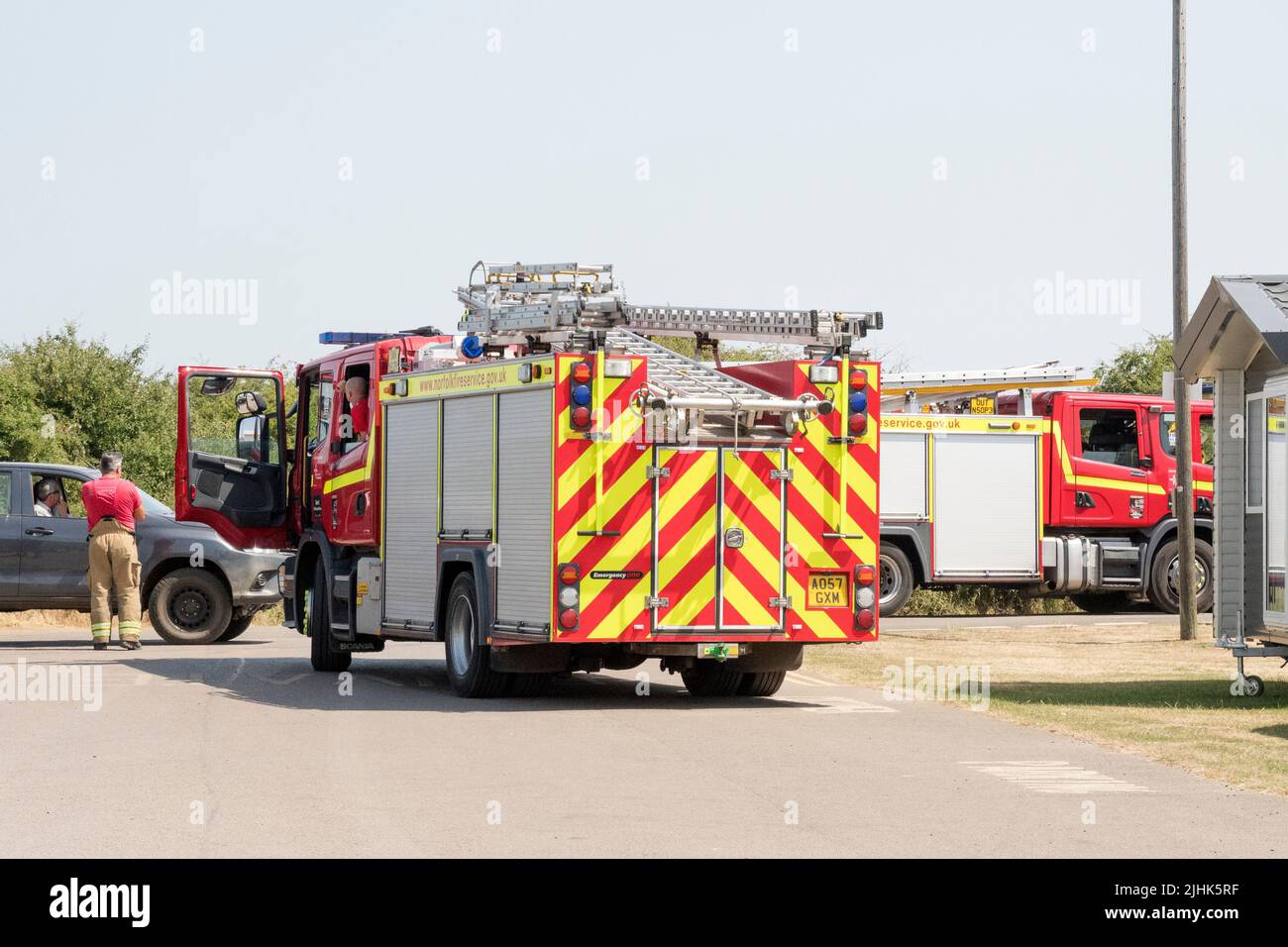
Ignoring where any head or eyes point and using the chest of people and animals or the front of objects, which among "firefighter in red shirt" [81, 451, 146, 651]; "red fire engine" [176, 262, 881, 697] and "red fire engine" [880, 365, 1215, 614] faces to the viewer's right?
"red fire engine" [880, 365, 1215, 614]

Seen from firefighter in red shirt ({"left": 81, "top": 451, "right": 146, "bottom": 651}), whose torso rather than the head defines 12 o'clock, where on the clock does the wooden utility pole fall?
The wooden utility pole is roughly at 3 o'clock from the firefighter in red shirt.

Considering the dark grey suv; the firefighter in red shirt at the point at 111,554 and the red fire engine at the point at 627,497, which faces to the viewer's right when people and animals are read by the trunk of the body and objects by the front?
the dark grey suv

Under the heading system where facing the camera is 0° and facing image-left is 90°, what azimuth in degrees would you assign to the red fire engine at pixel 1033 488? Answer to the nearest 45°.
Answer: approximately 270°

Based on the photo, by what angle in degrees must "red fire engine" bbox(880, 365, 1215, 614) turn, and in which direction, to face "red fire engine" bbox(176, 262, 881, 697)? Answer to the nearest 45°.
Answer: approximately 90° to its right

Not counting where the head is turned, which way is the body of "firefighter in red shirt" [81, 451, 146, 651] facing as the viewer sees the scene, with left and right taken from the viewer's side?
facing away from the viewer

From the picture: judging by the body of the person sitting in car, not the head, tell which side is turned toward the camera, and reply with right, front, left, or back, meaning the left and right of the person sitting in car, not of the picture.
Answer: right

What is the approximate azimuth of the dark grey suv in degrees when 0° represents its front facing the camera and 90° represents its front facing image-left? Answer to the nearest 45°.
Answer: approximately 270°

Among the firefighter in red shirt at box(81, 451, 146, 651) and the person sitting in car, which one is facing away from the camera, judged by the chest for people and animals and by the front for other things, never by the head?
the firefighter in red shirt

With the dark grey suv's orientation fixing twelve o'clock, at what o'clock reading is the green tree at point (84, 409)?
The green tree is roughly at 9 o'clock from the dark grey suv.

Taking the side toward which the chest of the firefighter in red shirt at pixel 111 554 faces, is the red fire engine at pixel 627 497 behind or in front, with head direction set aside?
behind

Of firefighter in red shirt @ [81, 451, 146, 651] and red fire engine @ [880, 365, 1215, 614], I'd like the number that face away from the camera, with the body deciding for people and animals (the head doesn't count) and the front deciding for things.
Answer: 1

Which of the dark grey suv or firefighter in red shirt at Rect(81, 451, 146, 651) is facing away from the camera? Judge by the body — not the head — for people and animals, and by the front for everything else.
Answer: the firefighter in red shirt

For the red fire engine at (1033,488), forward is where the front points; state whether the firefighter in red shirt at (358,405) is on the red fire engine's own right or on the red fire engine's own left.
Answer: on the red fire engine's own right
